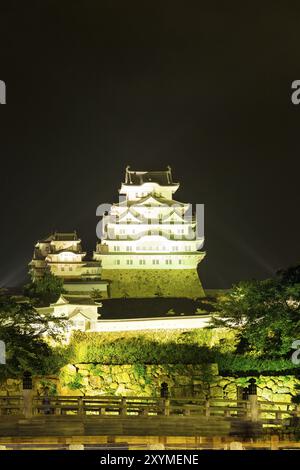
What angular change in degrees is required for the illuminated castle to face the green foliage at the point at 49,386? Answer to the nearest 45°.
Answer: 0° — it already faces it

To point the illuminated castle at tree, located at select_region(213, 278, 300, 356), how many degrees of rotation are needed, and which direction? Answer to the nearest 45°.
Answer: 0° — it already faces it

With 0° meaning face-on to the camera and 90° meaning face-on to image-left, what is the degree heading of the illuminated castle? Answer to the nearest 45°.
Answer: approximately 0°

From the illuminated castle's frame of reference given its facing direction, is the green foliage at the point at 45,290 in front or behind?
in front

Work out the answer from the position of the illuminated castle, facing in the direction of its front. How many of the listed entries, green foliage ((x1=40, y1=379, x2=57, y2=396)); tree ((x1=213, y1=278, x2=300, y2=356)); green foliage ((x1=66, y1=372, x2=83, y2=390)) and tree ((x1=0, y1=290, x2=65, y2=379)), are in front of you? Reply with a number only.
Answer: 4

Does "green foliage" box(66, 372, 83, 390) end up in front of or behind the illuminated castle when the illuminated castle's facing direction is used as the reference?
in front

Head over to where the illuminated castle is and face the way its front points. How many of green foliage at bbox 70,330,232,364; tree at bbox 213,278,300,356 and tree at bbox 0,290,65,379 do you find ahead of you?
3

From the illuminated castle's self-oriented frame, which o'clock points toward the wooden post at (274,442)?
The wooden post is roughly at 12 o'clock from the illuminated castle.

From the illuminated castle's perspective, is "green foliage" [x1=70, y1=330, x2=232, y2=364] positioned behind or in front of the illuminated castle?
in front
